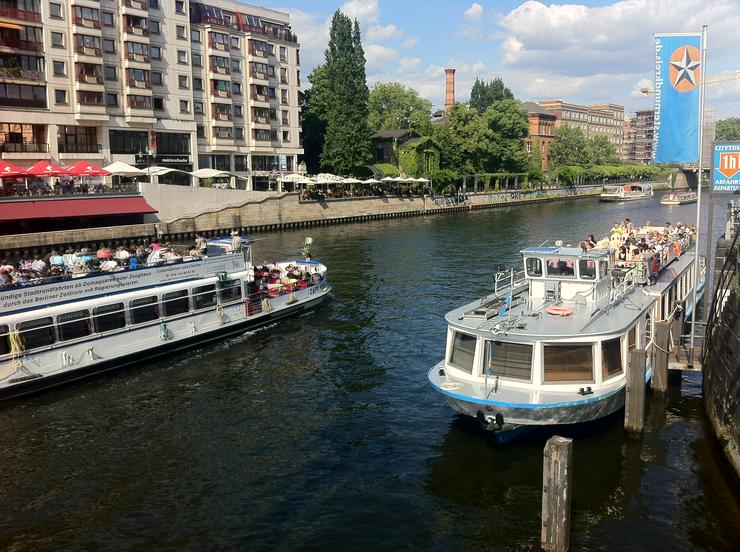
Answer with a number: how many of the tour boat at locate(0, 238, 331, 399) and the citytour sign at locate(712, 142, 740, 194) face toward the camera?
1

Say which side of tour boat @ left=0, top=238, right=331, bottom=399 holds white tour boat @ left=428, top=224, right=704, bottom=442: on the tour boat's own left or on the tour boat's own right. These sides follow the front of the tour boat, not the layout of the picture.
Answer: on the tour boat's own right

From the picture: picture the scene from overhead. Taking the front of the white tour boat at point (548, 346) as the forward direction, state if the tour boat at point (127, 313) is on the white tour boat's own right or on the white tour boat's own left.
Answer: on the white tour boat's own right

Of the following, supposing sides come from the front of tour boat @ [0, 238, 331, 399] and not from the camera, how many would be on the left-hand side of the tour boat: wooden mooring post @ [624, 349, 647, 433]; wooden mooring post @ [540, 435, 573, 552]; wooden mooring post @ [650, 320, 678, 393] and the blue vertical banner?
0

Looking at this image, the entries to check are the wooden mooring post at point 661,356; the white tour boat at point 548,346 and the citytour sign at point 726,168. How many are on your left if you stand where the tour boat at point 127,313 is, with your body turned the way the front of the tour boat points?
0

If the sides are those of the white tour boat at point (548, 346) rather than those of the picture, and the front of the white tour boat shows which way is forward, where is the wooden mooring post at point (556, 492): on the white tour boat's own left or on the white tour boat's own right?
on the white tour boat's own left

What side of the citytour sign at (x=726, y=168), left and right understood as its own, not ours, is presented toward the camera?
front

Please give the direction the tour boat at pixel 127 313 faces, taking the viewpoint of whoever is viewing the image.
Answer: facing away from the viewer and to the right of the viewer

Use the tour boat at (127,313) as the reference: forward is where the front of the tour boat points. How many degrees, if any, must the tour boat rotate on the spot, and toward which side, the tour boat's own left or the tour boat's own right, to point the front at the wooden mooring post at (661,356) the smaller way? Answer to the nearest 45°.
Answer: approximately 90° to the tour boat's own right

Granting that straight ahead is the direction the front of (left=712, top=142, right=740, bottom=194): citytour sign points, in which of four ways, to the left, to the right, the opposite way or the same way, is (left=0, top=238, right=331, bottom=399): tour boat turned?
the opposite way

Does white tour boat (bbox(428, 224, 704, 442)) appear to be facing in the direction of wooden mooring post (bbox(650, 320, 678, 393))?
no

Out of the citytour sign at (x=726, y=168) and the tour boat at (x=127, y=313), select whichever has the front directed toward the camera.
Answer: the citytour sign

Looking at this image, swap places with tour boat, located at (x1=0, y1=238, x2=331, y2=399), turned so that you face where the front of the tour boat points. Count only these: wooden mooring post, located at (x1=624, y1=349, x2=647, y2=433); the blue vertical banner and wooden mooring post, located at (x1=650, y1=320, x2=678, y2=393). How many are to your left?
0

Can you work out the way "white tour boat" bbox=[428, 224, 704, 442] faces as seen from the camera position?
facing the viewer and to the left of the viewer

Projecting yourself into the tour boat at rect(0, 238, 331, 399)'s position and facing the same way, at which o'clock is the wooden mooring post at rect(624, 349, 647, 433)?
The wooden mooring post is roughly at 3 o'clock from the tour boat.
